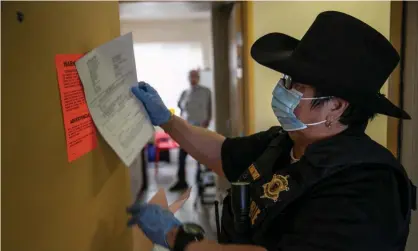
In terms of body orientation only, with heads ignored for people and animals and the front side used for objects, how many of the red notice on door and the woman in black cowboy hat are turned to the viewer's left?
1

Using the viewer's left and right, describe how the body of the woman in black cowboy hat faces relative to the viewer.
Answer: facing to the left of the viewer

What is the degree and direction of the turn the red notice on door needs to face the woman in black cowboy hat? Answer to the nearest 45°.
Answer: approximately 45° to its left

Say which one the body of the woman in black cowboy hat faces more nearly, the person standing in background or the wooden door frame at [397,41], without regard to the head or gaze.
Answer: the person standing in background

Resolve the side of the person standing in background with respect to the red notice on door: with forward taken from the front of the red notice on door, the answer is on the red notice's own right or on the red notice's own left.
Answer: on the red notice's own left

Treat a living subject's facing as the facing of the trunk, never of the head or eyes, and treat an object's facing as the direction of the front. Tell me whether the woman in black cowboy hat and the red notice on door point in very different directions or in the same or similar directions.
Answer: very different directions

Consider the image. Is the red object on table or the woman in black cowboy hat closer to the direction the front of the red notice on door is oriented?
the woman in black cowboy hat

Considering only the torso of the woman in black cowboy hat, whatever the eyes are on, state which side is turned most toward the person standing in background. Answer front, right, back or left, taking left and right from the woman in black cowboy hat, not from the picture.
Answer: right

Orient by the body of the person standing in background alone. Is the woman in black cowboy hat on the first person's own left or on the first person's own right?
on the first person's own left

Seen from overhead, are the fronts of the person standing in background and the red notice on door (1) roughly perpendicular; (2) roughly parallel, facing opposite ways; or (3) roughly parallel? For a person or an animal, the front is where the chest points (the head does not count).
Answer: roughly perpendicular

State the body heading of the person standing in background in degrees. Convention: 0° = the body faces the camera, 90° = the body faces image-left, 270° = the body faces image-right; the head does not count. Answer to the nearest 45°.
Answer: approximately 45°
